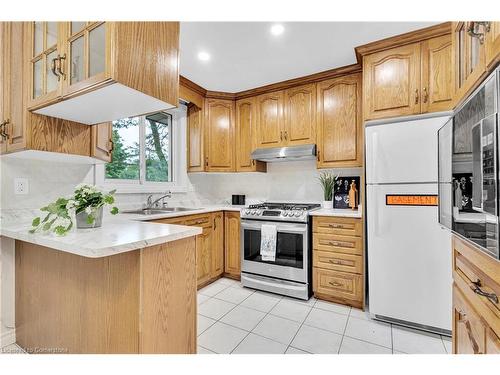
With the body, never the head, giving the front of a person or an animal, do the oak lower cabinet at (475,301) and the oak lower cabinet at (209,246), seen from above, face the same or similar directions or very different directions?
very different directions

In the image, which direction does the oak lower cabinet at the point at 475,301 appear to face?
to the viewer's left

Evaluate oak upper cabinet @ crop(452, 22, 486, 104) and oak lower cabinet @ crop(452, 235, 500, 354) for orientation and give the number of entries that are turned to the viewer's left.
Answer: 2

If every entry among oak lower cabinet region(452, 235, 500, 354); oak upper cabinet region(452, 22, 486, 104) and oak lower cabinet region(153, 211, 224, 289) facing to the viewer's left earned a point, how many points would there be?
2

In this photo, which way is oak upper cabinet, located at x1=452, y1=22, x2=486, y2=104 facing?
to the viewer's left

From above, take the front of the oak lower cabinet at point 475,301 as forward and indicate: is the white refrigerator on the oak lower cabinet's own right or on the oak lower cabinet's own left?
on the oak lower cabinet's own right

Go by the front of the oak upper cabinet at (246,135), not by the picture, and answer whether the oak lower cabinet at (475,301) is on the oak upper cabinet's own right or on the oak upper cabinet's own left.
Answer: on the oak upper cabinet's own left

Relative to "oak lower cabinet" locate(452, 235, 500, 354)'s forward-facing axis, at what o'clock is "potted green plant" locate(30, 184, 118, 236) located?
The potted green plant is roughly at 11 o'clock from the oak lower cabinet.
